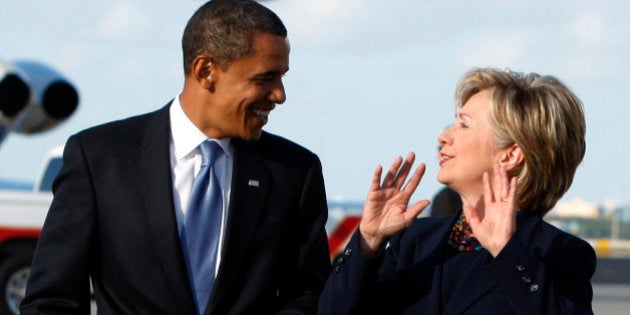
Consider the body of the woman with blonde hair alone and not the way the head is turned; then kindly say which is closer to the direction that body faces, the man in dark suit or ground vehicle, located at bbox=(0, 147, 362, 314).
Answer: the man in dark suit

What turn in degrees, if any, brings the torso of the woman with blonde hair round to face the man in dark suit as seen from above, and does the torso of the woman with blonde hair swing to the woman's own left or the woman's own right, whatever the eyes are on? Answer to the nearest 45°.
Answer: approximately 45° to the woman's own right

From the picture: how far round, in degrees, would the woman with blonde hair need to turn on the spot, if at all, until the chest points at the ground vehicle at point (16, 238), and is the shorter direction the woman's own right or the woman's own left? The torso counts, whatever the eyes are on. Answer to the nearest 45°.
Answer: approximately 90° to the woman's own right

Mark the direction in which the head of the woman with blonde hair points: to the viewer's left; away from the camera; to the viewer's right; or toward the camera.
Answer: to the viewer's left

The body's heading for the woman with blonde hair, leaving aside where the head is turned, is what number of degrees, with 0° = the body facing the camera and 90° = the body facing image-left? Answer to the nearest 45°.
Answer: approximately 45°
